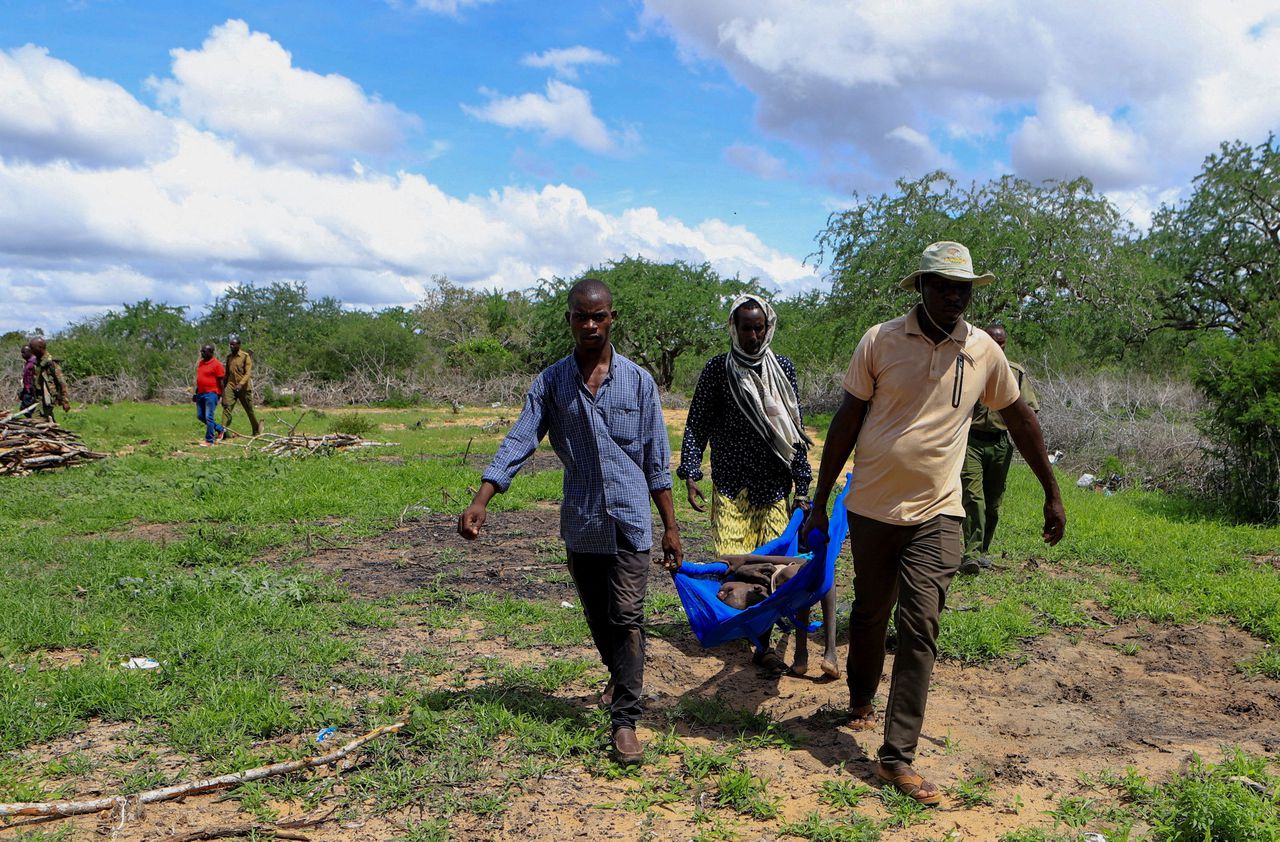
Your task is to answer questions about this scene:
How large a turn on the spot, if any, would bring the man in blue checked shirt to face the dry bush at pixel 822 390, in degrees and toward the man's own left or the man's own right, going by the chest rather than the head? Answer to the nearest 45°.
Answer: approximately 180°

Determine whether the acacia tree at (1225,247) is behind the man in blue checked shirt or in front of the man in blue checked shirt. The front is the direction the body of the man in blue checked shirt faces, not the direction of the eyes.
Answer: behind

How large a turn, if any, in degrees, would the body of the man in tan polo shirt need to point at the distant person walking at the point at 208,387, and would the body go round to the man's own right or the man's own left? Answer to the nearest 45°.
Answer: approximately 135° to the man's own right

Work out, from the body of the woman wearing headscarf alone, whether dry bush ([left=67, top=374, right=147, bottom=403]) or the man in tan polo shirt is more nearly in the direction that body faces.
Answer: the man in tan polo shirt

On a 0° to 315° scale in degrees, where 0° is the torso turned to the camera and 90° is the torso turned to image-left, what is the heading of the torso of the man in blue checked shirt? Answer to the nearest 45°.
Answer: approximately 0°

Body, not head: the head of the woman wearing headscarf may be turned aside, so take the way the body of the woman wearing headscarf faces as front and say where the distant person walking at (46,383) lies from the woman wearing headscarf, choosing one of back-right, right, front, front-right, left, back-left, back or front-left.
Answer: back-right

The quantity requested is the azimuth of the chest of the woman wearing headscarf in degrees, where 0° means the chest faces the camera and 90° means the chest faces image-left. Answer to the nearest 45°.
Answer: approximately 0°

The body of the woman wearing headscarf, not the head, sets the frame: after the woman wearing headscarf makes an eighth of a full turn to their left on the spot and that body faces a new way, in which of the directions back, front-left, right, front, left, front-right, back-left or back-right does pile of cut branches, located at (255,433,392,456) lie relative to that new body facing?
back

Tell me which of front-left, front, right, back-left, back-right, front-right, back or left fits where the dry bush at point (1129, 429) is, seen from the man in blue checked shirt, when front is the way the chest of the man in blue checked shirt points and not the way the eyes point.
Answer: back-left

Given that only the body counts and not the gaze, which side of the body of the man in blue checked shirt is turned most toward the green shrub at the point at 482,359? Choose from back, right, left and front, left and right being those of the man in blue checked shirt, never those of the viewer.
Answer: back

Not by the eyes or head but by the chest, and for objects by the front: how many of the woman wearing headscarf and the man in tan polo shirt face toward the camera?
2
